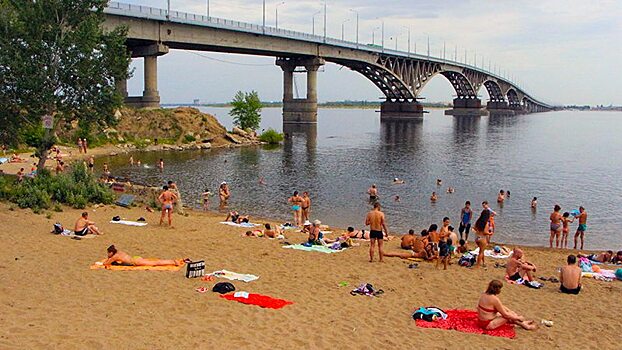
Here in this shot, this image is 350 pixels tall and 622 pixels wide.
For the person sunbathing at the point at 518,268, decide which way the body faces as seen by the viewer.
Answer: to the viewer's right

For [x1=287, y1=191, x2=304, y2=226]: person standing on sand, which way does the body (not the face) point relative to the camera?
away from the camera

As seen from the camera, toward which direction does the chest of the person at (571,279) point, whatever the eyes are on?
away from the camera

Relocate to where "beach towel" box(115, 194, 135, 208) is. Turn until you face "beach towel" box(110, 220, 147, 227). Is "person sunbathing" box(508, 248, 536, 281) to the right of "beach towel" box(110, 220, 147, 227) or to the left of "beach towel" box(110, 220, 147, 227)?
left

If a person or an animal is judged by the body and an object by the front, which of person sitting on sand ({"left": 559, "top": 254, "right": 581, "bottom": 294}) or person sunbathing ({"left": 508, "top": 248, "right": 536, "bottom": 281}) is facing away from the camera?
the person sitting on sand

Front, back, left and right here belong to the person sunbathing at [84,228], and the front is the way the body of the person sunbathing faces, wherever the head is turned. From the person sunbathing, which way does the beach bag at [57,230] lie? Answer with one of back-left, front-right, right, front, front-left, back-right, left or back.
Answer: back

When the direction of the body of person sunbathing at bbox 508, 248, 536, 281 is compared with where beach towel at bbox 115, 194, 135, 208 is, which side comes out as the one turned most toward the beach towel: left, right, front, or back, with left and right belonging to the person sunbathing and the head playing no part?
back
